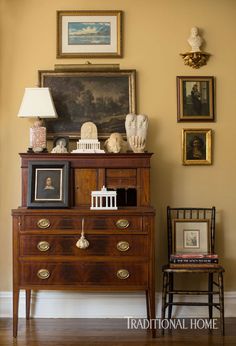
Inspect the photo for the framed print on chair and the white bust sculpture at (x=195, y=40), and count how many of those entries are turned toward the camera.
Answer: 2

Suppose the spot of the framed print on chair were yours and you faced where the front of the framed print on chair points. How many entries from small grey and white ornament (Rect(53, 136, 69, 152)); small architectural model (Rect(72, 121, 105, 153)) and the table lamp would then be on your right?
3

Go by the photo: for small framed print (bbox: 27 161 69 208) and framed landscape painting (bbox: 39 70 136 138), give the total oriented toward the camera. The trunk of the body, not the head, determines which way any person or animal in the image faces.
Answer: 2

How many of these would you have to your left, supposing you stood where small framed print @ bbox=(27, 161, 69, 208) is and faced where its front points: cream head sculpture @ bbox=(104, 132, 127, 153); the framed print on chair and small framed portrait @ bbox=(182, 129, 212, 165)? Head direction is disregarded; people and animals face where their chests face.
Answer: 3

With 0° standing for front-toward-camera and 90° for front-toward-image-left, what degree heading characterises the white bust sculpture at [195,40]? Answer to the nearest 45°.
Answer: approximately 0°

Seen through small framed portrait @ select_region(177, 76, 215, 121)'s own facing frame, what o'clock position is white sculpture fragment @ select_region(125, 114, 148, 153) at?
The white sculpture fragment is roughly at 2 o'clock from the small framed portrait.
